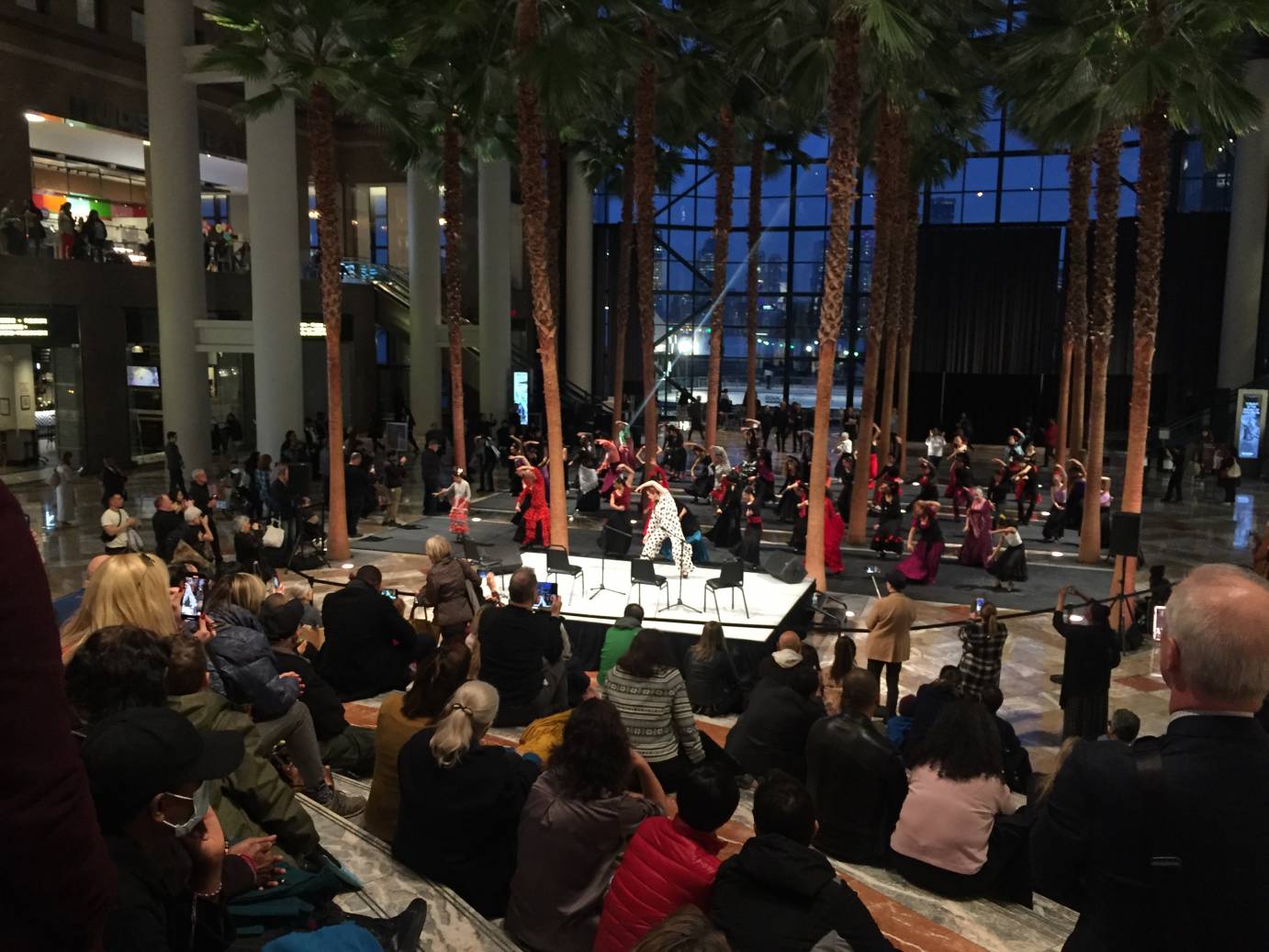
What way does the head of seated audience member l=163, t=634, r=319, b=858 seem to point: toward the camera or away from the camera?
away from the camera

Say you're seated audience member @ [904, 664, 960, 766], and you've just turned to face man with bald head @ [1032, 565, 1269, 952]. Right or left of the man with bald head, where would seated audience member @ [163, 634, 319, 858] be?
right

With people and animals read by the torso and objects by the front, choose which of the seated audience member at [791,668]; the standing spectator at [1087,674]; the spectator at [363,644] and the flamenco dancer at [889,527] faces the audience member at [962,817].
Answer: the flamenco dancer

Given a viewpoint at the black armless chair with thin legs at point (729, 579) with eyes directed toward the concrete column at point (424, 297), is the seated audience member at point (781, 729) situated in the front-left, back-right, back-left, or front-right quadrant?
back-left

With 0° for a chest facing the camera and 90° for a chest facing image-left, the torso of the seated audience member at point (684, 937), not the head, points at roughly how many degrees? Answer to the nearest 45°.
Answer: approximately 180°

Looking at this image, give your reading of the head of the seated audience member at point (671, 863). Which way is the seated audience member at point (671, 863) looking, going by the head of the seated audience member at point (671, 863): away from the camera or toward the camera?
away from the camera

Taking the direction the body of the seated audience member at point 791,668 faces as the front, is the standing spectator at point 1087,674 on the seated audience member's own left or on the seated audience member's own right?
on the seated audience member's own right

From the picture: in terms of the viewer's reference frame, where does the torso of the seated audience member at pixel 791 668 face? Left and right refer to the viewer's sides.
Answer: facing away from the viewer

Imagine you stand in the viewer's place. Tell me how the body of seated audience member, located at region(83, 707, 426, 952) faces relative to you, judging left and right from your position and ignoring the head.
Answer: facing to the right of the viewer

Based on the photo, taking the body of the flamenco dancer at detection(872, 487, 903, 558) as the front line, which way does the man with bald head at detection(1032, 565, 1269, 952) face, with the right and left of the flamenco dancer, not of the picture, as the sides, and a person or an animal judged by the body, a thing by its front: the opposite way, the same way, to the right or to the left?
the opposite way

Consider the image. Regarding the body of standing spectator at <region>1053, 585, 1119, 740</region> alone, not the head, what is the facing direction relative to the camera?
away from the camera

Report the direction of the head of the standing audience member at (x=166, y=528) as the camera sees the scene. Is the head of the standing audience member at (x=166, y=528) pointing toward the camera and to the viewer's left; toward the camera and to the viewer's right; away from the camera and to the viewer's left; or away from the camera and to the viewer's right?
away from the camera and to the viewer's right

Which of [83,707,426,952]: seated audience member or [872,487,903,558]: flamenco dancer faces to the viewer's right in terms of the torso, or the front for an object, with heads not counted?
the seated audience member

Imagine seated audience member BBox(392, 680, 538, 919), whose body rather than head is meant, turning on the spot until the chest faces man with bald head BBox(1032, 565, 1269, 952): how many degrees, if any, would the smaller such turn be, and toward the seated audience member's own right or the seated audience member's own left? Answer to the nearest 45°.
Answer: approximately 90° to the seated audience member's own right

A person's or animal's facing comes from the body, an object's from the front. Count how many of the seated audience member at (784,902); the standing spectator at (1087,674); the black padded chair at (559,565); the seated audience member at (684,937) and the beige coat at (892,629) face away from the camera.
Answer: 4

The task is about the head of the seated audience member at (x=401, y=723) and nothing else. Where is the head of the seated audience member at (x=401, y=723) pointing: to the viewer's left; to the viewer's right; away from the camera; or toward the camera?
away from the camera

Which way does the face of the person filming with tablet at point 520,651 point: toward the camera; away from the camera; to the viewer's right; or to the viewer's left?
away from the camera
